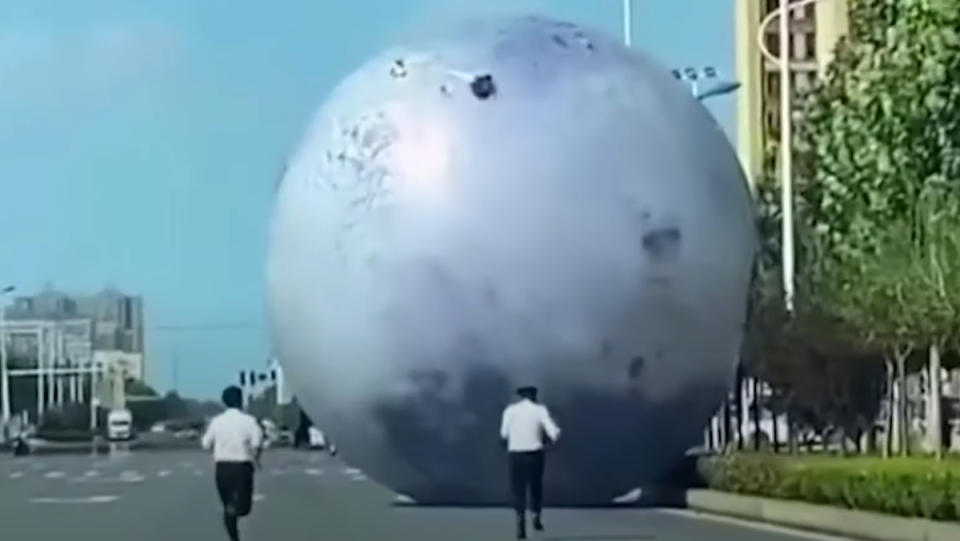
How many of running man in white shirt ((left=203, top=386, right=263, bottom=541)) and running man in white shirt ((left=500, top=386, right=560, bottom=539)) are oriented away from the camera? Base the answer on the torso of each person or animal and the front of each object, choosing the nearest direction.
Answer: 2

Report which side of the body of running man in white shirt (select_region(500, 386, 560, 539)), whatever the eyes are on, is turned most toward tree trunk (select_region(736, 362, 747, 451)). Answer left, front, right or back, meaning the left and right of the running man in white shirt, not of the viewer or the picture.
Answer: front

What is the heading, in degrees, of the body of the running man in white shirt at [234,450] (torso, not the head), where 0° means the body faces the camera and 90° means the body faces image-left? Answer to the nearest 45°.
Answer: approximately 180°

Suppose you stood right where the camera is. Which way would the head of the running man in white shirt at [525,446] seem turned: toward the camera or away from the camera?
away from the camera

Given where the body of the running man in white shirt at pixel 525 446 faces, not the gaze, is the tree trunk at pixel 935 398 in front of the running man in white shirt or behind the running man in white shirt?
in front

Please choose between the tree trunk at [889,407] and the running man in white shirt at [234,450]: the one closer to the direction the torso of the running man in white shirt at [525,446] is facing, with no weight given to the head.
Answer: the tree trunk

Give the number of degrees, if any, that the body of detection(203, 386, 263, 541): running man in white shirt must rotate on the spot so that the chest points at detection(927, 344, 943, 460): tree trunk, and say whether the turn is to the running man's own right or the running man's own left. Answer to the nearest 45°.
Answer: approximately 45° to the running man's own right

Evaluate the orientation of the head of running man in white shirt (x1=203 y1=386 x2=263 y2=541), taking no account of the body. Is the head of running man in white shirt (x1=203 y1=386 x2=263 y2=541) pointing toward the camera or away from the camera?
away from the camera

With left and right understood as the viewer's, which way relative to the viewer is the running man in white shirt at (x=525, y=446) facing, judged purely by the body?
facing away from the viewer

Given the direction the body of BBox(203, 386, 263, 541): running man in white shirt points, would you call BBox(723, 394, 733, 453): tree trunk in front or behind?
in front

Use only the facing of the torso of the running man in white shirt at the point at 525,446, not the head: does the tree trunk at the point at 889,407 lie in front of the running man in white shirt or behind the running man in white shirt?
in front
